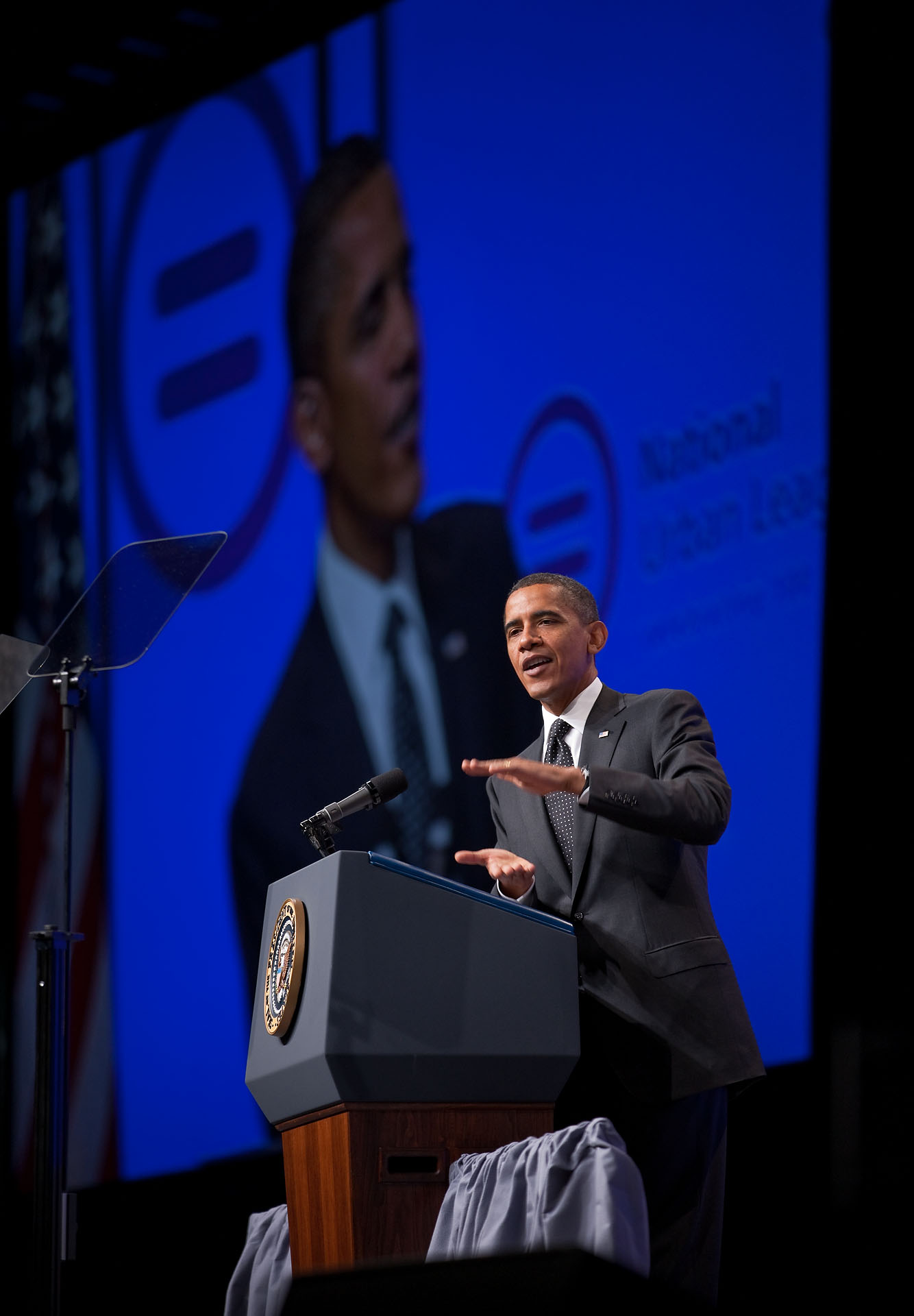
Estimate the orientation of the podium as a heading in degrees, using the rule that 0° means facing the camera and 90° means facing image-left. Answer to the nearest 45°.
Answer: approximately 90°

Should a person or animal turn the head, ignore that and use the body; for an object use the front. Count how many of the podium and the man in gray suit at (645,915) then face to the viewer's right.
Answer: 0

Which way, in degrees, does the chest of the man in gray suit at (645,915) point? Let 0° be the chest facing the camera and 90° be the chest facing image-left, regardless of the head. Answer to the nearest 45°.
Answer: approximately 45°

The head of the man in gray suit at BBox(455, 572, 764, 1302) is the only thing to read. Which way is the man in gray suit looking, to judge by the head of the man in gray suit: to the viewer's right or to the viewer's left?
to the viewer's left

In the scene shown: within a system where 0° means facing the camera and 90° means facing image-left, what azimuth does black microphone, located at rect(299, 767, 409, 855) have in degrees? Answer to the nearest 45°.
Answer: approximately 270°
